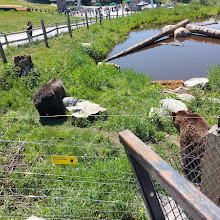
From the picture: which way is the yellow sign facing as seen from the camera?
toward the camera

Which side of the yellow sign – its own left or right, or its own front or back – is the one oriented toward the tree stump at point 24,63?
back

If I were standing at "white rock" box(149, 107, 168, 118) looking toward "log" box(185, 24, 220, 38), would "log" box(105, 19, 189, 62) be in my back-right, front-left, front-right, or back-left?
front-left

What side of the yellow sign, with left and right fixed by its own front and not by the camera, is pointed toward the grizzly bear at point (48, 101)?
back

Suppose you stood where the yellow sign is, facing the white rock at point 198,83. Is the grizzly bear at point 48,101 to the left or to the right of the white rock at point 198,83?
left

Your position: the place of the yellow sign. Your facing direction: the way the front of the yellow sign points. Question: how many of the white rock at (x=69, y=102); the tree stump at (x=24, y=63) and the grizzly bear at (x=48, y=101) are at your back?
3

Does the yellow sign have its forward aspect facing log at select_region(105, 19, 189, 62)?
no

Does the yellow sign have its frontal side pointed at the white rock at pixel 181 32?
no

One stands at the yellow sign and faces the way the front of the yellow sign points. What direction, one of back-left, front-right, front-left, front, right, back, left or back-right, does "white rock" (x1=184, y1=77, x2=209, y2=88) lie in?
back-left

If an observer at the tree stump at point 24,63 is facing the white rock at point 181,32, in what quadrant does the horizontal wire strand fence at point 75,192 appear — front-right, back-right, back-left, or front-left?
back-right

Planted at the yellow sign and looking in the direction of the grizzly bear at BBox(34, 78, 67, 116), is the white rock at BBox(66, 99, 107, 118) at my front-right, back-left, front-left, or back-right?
front-right

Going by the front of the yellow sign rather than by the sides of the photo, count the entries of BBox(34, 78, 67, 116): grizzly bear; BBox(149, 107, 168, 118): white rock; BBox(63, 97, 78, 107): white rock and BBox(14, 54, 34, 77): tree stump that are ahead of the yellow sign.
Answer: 0

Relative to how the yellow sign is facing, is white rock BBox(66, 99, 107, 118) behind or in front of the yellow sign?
behind

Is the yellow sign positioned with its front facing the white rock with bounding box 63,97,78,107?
no

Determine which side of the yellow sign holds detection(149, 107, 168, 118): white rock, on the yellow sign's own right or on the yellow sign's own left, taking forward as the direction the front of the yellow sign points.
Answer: on the yellow sign's own left

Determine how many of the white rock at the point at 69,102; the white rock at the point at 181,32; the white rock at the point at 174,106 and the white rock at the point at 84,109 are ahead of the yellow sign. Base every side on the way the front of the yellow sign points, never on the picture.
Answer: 0
